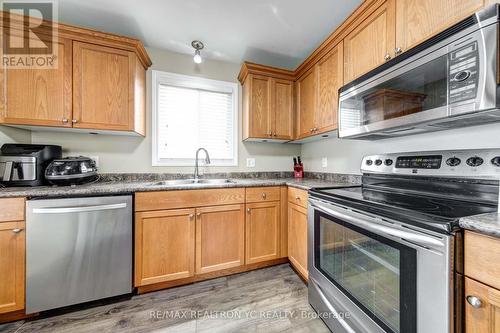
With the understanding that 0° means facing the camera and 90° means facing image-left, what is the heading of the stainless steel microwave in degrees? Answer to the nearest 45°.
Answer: approximately 45°

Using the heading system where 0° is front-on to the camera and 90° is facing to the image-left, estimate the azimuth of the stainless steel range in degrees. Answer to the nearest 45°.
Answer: approximately 45°

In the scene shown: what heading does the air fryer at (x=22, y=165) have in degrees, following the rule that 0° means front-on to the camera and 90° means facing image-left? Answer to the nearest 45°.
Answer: approximately 0°

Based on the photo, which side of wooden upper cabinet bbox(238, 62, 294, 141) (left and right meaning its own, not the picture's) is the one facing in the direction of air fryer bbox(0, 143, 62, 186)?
right

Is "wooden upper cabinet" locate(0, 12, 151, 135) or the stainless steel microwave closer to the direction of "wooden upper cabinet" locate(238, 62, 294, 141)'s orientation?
the stainless steel microwave

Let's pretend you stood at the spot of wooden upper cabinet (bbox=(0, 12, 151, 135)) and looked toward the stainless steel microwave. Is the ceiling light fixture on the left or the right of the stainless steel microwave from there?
left

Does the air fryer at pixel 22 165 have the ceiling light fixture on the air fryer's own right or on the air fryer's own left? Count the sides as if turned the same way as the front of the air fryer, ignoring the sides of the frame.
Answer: on the air fryer's own left
